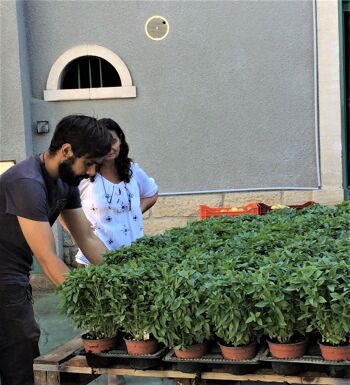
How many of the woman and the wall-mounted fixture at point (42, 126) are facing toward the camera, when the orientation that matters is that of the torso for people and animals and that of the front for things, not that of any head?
2

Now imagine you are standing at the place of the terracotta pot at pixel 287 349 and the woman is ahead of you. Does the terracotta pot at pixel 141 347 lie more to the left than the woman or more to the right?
left

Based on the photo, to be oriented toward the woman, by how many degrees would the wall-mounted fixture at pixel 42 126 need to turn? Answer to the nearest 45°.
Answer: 0° — it already faces them

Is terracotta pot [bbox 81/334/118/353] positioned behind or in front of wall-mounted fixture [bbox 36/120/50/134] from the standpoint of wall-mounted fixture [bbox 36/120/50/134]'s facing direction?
in front

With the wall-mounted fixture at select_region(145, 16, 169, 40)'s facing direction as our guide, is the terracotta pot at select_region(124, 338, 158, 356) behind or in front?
in front

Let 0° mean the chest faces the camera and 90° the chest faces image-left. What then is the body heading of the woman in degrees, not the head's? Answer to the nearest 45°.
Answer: approximately 0°

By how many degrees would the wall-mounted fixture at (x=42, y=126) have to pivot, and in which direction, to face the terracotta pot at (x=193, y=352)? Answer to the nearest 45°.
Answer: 0° — it already faces it

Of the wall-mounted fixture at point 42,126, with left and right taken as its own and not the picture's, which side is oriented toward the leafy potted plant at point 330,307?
front

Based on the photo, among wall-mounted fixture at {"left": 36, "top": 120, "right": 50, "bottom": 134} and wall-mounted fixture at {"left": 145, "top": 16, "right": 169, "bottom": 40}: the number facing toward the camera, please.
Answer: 2
